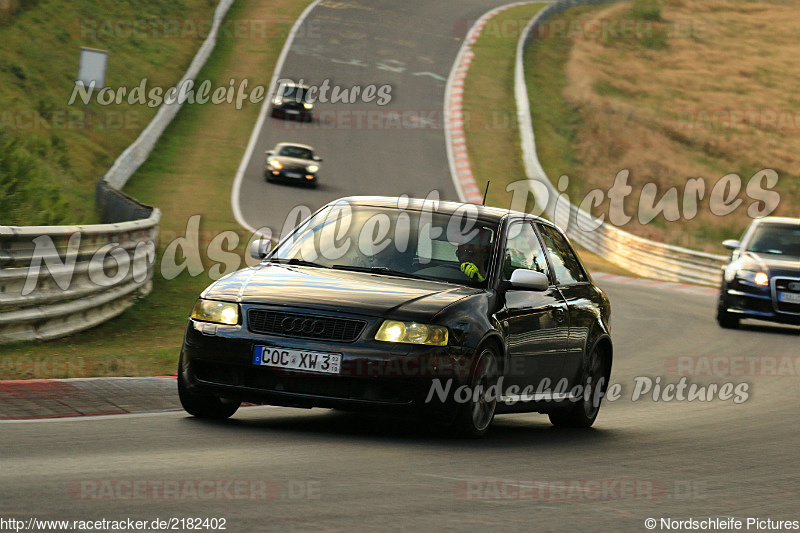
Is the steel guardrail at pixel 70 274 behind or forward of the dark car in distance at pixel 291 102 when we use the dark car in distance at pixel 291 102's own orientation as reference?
forward

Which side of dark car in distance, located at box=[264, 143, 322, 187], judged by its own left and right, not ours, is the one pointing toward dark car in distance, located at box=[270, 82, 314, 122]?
back

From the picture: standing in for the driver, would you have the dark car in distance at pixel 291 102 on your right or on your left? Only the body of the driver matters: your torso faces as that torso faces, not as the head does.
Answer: on your right

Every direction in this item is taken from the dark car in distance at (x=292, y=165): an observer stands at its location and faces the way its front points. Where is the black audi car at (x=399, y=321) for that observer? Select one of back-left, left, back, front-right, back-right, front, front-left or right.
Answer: front

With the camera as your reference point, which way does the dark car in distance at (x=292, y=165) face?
facing the viewer

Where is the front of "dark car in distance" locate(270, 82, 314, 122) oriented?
toward the camera

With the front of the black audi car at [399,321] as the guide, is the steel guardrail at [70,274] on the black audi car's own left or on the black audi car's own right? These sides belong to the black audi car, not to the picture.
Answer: on the black audi car's own right

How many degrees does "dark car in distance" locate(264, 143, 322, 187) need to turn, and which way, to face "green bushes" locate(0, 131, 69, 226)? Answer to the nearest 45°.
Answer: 0° — it already faces it

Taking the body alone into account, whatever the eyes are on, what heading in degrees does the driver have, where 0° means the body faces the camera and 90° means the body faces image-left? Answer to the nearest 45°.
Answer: approximately 45°

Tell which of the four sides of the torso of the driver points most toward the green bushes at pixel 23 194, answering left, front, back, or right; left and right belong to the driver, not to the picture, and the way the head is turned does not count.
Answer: right

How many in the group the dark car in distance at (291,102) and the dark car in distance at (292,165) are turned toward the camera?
2

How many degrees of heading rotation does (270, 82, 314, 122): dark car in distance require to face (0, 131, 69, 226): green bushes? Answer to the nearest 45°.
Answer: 0° — it already faces it
